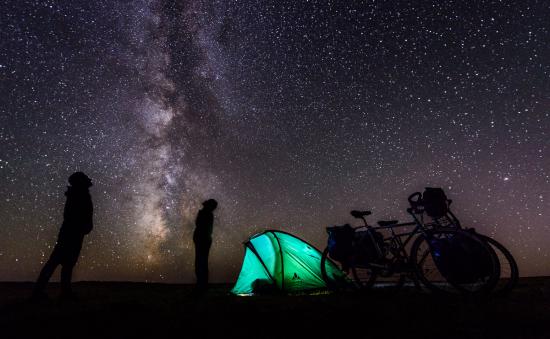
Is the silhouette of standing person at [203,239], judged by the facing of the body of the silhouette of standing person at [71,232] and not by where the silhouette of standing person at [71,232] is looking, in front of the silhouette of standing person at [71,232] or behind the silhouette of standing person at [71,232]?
in front

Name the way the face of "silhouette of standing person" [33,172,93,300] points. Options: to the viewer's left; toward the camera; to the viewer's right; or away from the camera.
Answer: to the viewer's right

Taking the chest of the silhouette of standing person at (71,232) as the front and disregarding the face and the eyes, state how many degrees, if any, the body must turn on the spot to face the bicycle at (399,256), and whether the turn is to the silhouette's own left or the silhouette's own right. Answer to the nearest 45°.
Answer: approximately 45° to the silhouette's own right

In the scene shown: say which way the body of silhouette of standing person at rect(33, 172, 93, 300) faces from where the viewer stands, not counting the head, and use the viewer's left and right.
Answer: facing to the right of the viewer
